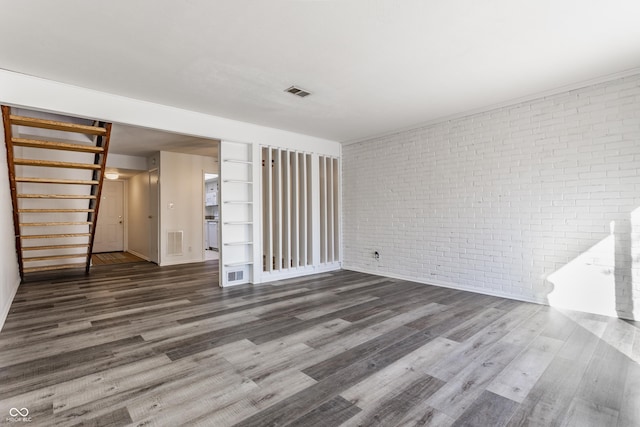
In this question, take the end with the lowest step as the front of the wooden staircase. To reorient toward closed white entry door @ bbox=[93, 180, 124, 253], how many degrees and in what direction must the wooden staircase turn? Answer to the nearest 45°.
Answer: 0° — it already faces it

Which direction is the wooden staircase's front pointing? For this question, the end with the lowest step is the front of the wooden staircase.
away from the camera
